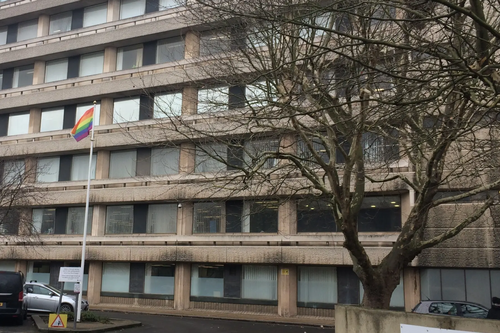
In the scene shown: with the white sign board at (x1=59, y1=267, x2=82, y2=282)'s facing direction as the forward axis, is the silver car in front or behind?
behind

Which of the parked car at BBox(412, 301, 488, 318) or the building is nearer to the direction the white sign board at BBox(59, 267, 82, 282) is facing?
the parked car

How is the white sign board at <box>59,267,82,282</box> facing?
toward the camera

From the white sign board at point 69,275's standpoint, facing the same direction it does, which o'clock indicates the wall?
The wall is roughly at 11 o'clock from the white sign board.

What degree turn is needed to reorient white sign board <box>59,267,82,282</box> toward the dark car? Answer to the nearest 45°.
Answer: approximately 90° to its right

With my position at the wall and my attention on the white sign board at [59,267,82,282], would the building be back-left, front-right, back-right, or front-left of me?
front-right

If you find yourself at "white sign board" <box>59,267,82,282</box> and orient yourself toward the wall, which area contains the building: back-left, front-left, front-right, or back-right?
back-left

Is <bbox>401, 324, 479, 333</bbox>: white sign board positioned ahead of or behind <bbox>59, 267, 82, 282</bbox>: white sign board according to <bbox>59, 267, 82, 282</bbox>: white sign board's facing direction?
ahead

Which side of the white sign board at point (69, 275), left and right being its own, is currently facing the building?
back
